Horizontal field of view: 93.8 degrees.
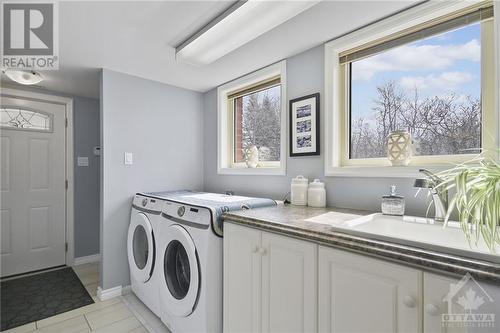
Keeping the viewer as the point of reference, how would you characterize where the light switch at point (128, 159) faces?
facing the viewer

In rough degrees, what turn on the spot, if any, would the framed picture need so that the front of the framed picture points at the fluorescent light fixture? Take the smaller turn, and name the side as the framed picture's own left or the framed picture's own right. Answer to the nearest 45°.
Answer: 0° — it already faces it

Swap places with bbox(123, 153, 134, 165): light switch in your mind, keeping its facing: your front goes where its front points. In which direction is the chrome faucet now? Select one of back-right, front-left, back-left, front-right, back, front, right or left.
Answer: front-left

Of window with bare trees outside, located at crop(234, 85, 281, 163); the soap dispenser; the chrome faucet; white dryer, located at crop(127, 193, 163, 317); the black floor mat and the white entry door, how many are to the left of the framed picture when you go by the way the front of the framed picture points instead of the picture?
2

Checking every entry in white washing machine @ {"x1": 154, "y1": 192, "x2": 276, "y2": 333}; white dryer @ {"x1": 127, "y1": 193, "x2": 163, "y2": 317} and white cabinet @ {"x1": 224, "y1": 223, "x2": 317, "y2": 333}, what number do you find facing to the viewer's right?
0

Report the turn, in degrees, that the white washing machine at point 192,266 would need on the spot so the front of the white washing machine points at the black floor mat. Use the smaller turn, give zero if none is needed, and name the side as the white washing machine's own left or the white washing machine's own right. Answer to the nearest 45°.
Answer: approximately 90° to the white washing machine's own right

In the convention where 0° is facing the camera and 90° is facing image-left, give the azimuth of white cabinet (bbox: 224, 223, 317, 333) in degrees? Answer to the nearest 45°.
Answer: approximately 45°

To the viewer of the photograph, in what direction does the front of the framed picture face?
facing the viewer and to the left of the viewer

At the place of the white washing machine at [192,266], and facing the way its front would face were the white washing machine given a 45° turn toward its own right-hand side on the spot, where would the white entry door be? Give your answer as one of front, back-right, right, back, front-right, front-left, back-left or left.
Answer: front-right

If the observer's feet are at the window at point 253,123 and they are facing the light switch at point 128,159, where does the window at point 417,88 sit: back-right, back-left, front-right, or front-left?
back-left

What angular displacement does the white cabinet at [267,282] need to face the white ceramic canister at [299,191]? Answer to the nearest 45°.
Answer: approximately 135° to its right

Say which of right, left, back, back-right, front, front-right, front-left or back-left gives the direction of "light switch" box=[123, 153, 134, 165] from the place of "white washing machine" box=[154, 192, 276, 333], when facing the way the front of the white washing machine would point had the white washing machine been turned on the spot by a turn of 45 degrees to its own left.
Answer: back-right

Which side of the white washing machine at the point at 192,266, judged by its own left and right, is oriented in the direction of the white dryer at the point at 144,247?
right

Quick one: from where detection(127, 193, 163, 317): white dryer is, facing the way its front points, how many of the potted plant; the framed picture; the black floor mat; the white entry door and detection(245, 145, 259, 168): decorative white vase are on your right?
2

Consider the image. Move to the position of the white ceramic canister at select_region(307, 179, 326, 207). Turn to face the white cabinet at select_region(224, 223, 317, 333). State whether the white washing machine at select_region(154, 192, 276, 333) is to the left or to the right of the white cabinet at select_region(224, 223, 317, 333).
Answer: right
